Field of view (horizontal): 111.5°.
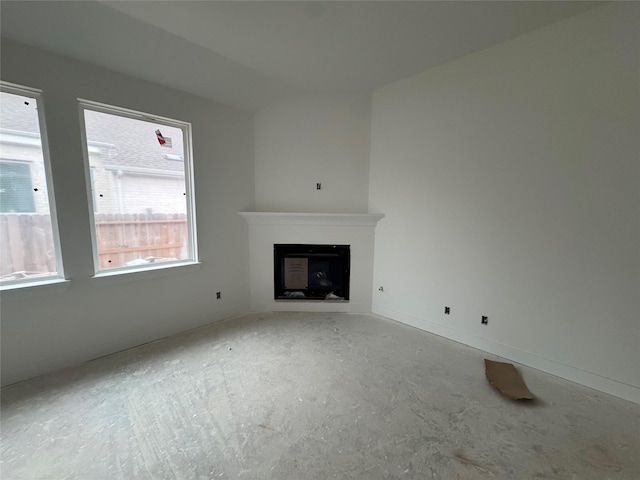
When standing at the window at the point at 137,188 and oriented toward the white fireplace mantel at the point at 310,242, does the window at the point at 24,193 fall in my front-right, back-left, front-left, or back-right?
back-right

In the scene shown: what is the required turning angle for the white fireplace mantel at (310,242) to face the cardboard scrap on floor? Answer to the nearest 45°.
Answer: approximately 45° to its left

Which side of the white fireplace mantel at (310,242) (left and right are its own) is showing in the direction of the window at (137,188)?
right

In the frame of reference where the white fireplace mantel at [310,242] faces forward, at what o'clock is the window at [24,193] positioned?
The window is roughly at 2 o'clock from the white fireplace mantel.

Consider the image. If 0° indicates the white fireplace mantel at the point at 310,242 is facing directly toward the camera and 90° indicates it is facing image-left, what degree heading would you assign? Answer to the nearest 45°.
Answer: approximately 0°
